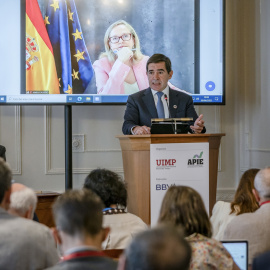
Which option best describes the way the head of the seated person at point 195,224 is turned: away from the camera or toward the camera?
away from the camera

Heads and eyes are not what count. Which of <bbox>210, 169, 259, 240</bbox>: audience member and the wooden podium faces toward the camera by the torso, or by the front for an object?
the wooden podium

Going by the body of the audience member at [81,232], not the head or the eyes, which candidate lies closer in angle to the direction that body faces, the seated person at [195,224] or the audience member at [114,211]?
the audience member

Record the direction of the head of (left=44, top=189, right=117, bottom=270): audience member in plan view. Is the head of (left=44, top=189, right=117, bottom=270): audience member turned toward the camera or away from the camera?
away from the camera

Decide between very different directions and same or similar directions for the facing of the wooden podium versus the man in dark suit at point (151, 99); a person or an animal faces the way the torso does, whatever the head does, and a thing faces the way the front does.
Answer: same or similar directions

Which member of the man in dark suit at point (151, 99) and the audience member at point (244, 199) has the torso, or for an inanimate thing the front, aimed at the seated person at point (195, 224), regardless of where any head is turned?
the man in dark suit

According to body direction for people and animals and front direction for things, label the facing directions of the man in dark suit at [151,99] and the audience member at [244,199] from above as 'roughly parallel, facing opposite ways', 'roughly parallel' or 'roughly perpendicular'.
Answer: roughly parallel, facing opposite ways

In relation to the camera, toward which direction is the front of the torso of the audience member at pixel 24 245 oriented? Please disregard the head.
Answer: away from the camera

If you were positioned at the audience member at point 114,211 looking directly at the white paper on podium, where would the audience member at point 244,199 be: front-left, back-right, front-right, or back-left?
front-right

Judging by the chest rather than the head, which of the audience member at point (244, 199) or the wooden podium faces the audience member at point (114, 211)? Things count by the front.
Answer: the wooden podium

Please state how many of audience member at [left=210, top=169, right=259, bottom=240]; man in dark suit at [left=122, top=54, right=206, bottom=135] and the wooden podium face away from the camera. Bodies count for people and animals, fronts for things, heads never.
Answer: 1

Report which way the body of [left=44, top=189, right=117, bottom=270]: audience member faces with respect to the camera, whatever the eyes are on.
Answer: away from the camera

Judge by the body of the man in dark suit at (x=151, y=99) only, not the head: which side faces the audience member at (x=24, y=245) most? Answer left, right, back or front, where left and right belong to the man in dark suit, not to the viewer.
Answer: front

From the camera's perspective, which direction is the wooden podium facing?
toward the camera

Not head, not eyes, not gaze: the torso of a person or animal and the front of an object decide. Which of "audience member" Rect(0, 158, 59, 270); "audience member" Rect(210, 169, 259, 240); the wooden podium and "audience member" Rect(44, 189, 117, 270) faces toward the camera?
the wooden podium

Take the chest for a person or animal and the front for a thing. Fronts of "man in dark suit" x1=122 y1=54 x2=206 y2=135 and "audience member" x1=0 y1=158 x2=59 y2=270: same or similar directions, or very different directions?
very different directions

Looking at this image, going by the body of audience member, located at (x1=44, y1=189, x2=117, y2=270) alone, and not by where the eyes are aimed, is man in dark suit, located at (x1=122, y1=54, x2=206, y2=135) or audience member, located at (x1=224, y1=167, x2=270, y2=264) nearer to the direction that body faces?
the man in dark suit

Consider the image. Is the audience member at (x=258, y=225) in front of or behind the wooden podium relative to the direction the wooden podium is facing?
in front

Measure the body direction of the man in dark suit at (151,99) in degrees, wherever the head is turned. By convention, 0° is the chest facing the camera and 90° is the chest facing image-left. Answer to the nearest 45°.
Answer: approximately 0°

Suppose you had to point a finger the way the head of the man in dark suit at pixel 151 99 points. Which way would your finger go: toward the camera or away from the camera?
toward the camera
